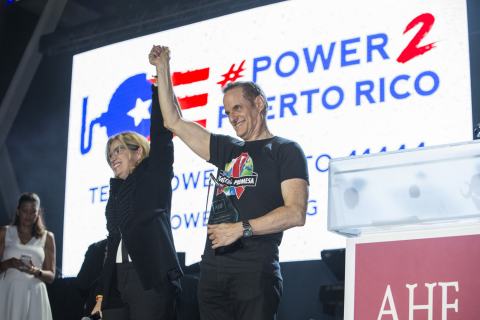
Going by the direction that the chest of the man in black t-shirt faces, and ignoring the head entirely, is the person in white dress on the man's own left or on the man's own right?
on the man's own right

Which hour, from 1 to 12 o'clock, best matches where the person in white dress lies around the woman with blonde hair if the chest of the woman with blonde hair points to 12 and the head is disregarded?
The person in white dress is roughly at 4 o'clock from the woman with blonde hair.

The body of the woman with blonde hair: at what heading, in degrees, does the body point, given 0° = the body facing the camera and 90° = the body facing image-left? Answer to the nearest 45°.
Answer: approximately 45°

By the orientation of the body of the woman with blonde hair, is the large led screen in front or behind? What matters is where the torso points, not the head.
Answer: behind

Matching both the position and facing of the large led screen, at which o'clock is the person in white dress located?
The person in white dress is roughly at 2 o'clock from the large led screen.

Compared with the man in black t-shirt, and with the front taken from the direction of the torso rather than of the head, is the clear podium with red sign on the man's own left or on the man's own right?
on the man's own left

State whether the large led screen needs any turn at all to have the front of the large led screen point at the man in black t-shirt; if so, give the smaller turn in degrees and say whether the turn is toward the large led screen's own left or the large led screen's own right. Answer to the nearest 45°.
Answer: approximately 45° to the large led screen's own left

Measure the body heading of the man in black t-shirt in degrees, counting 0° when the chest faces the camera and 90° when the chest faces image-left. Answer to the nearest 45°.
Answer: approximately 45°
